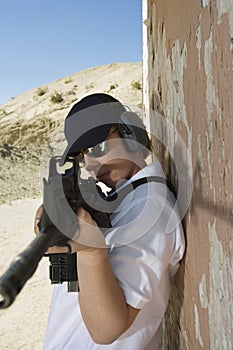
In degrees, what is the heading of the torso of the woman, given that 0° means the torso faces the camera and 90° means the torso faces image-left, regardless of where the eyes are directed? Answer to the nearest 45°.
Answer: approximately 45°
